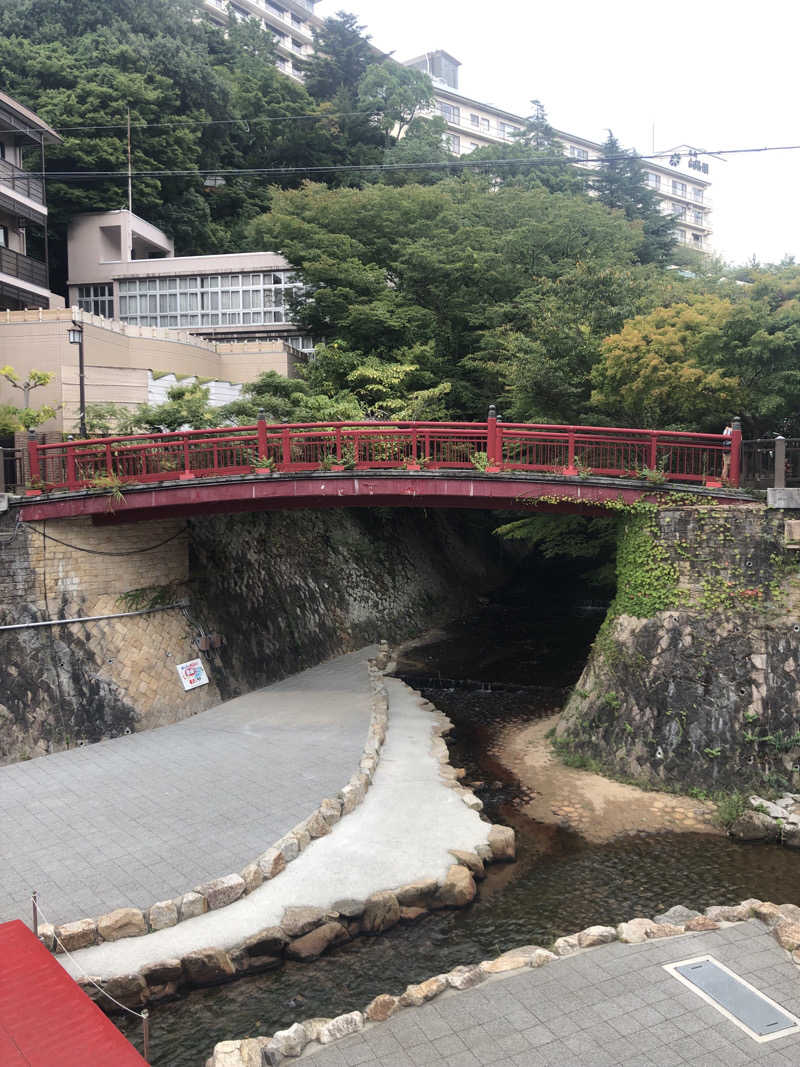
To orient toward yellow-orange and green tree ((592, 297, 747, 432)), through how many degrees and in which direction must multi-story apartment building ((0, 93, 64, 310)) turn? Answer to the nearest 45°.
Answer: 0° — it already faces it

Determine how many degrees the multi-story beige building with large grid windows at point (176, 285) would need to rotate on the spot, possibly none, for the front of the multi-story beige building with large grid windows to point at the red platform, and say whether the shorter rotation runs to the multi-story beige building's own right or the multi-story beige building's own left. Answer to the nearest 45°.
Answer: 0° — it already faces it

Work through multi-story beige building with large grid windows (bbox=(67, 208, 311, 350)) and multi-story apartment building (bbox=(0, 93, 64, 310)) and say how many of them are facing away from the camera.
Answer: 0

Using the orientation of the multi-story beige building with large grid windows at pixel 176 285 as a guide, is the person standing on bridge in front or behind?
in front

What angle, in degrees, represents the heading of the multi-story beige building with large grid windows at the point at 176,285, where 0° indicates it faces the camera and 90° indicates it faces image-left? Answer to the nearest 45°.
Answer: approximately 0°

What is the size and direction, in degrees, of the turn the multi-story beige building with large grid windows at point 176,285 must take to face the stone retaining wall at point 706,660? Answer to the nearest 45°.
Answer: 0° — it already faces it

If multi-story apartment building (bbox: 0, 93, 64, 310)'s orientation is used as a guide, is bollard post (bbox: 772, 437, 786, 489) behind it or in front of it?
in front

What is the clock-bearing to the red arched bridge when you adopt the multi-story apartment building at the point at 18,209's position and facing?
The red arched bridge is roughly at 1 o'clock from the multi-story apartment building.

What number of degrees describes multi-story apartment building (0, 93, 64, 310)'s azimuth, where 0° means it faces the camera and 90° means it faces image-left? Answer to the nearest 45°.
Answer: approximately 315°
